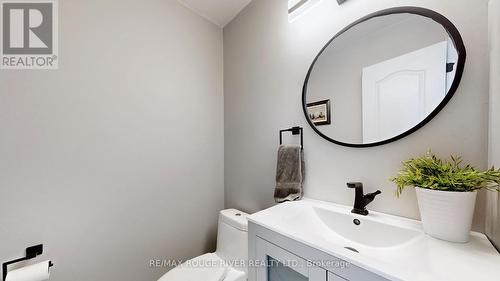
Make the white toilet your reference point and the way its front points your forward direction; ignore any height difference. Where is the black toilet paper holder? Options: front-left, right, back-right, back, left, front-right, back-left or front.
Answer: front-right

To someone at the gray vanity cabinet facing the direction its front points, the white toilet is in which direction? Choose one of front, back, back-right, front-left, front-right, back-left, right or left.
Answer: right

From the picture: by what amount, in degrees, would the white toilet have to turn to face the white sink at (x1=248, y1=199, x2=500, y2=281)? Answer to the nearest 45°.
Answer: approximately 90° to its left

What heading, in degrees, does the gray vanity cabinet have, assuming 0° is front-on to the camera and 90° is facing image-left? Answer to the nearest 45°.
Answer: approximately 45°

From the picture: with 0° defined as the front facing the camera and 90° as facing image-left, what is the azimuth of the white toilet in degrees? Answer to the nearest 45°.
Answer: approximately 45°

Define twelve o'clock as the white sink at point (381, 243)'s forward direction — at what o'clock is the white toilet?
The white toilet is roughly at 2 o'clock from the white sink.

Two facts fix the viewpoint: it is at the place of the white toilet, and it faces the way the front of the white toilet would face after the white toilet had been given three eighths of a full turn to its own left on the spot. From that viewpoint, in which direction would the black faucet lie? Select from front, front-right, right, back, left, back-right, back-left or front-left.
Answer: front-right

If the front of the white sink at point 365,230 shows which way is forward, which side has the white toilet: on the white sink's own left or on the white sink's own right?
on the white sink's own right
